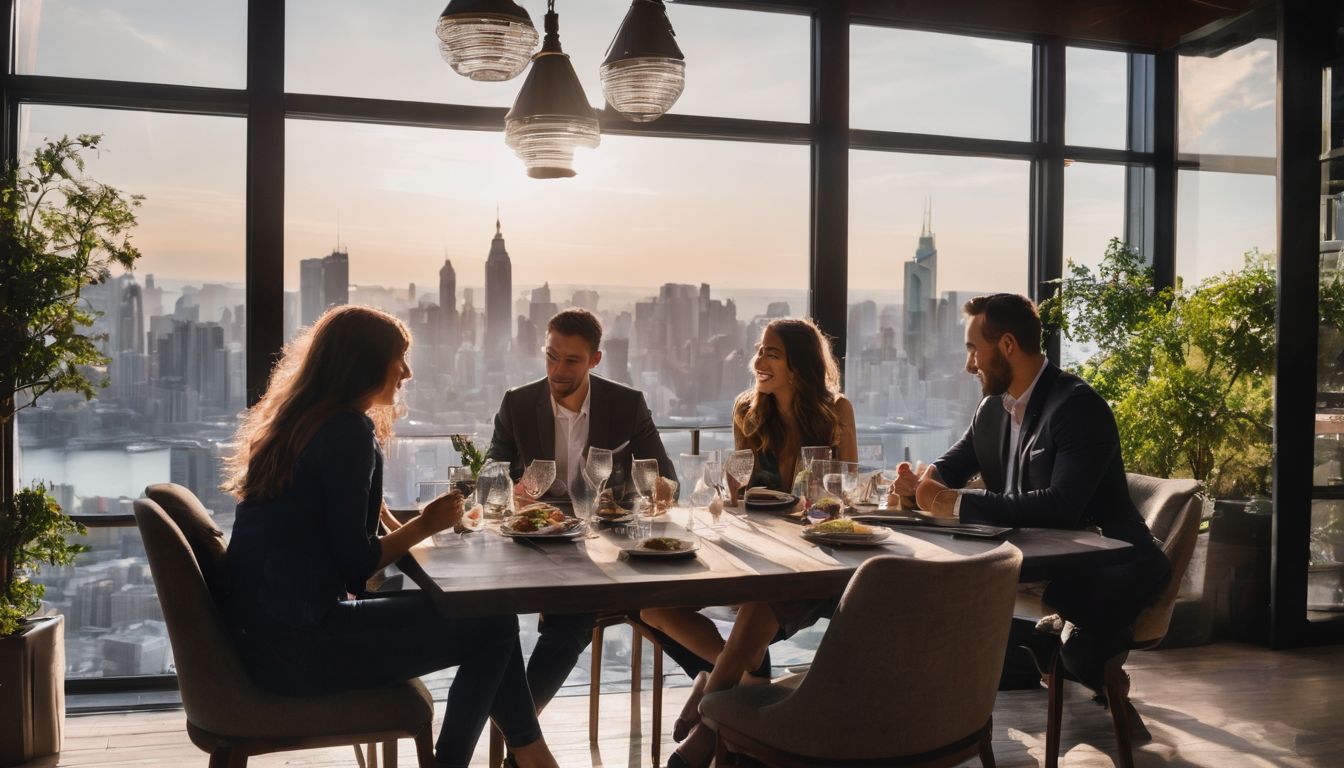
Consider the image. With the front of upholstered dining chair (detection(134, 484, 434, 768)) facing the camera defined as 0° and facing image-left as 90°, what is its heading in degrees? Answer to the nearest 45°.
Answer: approximately 270°

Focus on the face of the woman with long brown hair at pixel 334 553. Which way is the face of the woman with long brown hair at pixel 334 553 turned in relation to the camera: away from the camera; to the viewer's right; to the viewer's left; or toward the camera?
to the viewer's right

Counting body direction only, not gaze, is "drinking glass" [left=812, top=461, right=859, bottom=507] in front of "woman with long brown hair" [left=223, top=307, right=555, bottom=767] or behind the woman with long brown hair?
in front

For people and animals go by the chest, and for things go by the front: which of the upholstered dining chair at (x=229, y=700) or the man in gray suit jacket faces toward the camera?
the man in gray suit jacket

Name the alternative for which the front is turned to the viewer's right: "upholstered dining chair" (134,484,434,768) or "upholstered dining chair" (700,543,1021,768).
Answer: "upholstered dining chair" (134,484,434,768)

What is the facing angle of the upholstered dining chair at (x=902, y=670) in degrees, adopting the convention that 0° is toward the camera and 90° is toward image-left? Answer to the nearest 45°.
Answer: approximately 135°

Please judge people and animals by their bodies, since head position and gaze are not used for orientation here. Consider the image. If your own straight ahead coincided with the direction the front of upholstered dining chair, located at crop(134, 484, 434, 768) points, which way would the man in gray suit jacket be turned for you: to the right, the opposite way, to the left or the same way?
to the right

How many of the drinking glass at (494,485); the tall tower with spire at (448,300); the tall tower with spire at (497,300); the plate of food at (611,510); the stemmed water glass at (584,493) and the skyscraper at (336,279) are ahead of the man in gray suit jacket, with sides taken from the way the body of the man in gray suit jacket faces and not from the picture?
3

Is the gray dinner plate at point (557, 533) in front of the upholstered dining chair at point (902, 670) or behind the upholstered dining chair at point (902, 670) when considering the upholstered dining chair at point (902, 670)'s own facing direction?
in front

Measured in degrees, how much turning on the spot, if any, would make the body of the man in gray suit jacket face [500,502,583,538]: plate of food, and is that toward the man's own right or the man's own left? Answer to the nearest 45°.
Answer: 0° — they already face it

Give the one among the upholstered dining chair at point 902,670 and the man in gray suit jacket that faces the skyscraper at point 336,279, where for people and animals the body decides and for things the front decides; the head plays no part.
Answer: the upholstered dining chair

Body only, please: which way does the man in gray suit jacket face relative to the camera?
toward the camera

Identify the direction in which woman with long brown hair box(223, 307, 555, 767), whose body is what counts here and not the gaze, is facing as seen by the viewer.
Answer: to the viewer's right

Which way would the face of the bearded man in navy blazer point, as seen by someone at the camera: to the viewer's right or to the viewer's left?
to the viewer's left

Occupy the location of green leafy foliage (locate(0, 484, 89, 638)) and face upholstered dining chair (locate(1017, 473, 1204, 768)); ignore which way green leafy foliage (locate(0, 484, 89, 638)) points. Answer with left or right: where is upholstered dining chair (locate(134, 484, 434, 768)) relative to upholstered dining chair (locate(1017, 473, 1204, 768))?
right

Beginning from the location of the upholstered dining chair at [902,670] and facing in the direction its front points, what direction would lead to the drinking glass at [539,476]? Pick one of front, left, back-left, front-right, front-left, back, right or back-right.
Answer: front

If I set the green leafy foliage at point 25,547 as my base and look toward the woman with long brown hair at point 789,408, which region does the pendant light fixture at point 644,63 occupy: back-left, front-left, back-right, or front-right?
front-right
